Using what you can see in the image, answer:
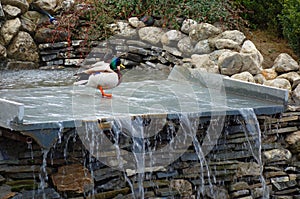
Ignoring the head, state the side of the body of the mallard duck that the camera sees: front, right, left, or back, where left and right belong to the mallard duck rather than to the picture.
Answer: right

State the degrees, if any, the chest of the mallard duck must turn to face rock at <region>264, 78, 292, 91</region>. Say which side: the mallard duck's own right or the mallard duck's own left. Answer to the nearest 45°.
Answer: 0° — it already faces it

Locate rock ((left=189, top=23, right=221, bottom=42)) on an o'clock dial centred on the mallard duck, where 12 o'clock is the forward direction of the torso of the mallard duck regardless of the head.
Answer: The rock is roughly at 10 o'clock from the mallard duck.

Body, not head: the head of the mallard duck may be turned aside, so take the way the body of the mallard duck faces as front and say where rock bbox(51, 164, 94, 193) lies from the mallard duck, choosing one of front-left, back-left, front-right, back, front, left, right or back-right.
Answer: right

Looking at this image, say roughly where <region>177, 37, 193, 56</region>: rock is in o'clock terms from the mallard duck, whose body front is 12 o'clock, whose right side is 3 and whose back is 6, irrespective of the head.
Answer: The rock is roughly at 10 o'clock from the mallard duck.

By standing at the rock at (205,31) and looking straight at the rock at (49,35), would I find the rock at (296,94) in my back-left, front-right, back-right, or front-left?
back-left

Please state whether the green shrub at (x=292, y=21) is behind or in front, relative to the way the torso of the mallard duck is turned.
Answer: in front

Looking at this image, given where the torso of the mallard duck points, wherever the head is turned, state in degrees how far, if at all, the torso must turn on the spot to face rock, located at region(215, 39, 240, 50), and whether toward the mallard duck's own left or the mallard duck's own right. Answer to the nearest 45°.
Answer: approximately 45° to the mallard duck's own left

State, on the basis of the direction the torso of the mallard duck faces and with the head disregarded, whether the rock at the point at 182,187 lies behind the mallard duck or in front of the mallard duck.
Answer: in front

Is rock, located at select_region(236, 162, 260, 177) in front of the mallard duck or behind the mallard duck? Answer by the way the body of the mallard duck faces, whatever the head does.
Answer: in front

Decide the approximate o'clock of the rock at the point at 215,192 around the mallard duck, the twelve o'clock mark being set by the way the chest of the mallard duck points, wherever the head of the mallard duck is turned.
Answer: The rock is roughly at 1 o'clock from the mallard duck.

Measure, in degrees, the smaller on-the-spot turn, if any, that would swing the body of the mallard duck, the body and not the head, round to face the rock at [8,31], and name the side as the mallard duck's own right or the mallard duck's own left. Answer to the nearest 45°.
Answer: approximately 135° to the mallard duck's own left
